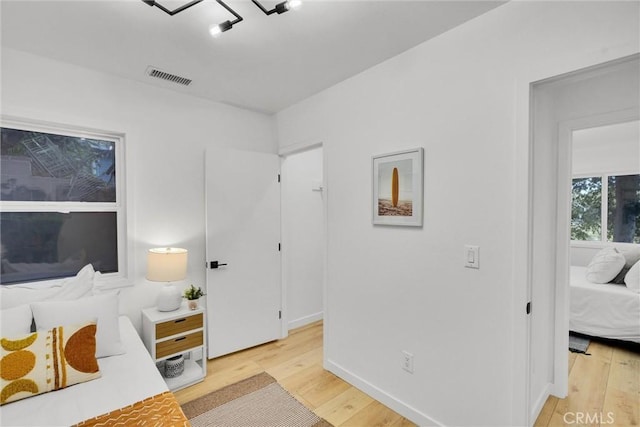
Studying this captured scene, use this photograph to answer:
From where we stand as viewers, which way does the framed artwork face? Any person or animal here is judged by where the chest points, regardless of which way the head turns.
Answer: facing the viewer and to the left of the viewer

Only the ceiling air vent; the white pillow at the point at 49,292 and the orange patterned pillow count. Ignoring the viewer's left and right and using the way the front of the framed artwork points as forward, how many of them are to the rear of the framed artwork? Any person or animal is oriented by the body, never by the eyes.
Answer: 0

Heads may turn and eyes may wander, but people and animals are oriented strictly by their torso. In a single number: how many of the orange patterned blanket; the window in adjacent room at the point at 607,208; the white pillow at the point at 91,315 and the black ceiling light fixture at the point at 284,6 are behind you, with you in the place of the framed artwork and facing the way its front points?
1

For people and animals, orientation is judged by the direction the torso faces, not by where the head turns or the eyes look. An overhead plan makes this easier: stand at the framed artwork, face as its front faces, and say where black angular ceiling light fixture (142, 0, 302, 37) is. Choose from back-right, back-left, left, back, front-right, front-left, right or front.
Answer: front

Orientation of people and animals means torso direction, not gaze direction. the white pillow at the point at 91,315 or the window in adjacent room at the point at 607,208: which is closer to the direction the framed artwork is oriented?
the white pillow

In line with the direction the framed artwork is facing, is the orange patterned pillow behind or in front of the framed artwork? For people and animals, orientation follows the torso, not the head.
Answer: in front

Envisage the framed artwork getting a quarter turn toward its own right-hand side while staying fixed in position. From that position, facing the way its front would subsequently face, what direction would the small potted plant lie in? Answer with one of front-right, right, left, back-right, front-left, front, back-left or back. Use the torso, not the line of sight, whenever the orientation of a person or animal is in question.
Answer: front-left

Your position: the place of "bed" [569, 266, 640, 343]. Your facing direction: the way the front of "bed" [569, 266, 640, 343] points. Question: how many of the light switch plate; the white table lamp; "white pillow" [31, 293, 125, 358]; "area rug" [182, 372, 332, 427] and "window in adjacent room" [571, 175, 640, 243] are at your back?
1

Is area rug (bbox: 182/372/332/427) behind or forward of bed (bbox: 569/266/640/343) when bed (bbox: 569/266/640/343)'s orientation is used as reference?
forward

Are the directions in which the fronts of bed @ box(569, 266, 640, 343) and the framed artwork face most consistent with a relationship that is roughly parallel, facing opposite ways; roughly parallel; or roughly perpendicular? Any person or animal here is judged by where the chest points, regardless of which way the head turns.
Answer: roughly parallel

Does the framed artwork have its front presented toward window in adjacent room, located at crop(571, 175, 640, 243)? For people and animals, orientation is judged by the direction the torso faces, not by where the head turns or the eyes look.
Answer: no

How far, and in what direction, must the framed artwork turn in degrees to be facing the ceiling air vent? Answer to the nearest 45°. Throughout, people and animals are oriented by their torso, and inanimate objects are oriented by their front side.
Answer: approximately 45° to its right

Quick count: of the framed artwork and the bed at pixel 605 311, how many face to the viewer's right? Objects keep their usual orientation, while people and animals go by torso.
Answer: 0

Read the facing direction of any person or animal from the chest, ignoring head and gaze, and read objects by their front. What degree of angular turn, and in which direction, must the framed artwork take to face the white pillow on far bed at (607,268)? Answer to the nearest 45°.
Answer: approximately 180°

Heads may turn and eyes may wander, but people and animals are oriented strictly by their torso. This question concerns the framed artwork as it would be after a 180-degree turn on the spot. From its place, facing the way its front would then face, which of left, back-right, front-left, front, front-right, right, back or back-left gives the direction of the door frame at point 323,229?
left

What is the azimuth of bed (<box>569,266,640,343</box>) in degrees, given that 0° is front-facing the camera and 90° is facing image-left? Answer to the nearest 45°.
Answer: approximately 0°
